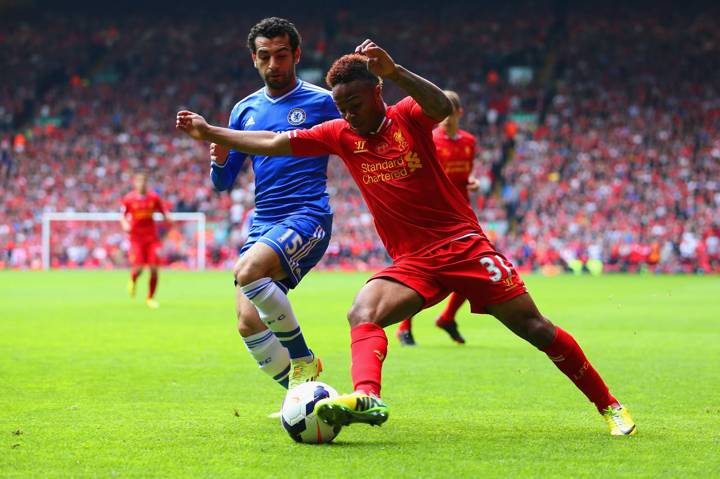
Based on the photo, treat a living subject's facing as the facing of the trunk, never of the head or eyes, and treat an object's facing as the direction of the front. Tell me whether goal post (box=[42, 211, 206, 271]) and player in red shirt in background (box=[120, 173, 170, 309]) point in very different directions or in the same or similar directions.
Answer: same or similar directions

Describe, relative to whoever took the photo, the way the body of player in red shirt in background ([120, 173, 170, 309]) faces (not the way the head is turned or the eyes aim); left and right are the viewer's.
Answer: facing the viewer

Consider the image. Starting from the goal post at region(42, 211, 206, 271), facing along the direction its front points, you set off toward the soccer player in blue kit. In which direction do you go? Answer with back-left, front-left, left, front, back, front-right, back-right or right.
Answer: front

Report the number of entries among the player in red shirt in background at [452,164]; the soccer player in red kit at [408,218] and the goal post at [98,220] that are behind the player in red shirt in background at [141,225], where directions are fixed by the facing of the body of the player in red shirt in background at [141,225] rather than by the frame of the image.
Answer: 1

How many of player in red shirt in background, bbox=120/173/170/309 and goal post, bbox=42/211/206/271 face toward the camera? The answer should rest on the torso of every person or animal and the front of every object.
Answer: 2

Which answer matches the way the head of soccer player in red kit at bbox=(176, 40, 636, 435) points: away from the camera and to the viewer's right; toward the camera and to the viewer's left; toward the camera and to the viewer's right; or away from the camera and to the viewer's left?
toward the camera and to the viewer's left

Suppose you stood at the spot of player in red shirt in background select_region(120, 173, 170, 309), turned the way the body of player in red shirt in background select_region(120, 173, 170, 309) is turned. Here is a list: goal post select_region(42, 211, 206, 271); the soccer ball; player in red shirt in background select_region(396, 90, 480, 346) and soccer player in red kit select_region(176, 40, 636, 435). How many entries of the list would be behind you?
1

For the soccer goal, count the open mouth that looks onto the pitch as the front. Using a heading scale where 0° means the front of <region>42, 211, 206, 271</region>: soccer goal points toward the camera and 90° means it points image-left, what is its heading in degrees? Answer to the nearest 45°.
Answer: approximately 0°

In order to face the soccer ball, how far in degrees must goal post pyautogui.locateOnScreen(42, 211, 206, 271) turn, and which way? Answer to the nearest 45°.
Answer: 0° — it already faces it

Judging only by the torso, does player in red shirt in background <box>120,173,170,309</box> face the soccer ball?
yes

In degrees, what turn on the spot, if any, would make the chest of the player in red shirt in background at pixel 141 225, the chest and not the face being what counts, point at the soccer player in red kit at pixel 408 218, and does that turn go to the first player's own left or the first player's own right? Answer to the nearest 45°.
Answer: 0° — they already face them

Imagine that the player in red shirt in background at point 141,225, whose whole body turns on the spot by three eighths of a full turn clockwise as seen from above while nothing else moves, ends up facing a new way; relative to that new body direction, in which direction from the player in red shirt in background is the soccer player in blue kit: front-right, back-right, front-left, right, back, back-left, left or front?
back-left

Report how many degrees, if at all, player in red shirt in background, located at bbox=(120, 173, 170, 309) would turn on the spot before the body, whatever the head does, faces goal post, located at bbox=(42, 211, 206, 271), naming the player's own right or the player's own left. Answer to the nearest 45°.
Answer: approximately 180°

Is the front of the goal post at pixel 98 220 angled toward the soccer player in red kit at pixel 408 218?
yes
